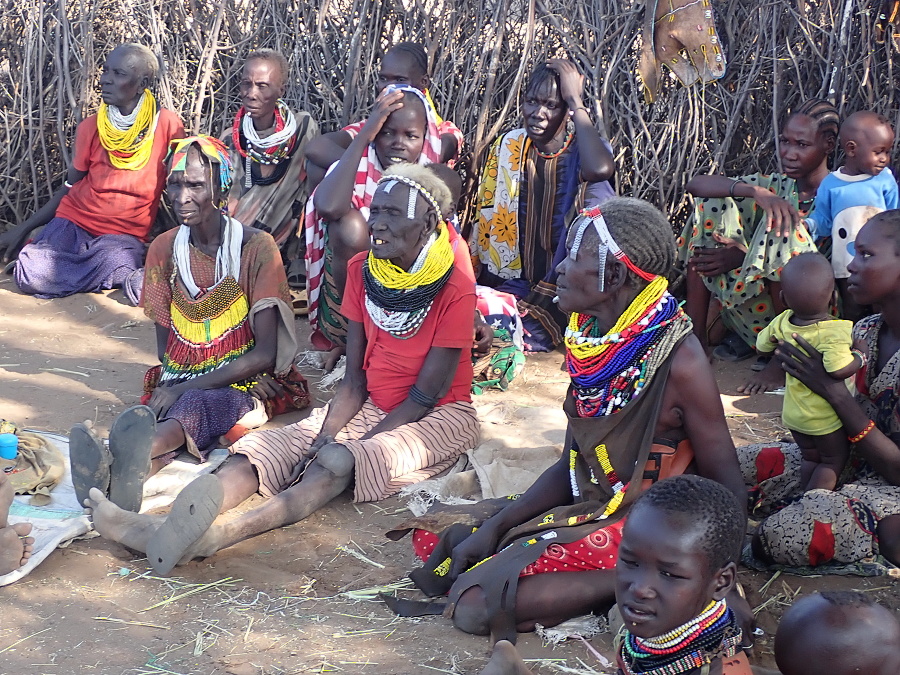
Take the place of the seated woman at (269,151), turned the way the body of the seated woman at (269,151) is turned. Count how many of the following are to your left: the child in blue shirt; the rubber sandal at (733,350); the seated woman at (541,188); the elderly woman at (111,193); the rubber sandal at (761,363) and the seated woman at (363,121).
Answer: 5

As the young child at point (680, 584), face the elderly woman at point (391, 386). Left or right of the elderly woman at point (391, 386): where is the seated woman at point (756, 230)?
right

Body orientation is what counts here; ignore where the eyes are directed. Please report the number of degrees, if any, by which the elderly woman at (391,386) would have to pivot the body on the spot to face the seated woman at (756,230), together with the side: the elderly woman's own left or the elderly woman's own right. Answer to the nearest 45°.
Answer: approximately 180°

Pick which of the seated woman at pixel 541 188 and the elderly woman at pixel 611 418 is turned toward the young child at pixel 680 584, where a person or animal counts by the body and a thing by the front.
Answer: the seated woman

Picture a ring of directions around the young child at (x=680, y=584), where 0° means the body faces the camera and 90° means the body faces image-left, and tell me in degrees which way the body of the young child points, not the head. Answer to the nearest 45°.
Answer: approximately 45°

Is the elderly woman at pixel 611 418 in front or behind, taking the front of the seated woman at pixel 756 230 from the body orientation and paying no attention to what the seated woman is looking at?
in front

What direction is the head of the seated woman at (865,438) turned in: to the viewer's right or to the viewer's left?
to the viewer's left

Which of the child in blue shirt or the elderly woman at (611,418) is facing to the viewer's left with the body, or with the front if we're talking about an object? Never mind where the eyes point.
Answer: the elderly woman

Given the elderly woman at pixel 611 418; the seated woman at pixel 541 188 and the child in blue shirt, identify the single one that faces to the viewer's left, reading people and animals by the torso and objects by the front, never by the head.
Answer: the elderly woman

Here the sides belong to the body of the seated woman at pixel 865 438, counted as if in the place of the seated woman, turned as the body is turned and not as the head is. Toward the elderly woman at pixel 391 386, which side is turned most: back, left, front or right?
front

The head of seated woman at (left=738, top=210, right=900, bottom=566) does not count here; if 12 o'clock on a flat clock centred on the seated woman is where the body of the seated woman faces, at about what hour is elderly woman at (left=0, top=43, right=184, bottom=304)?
The elderly woman is roughly at 1 o'clock from the seated woman.

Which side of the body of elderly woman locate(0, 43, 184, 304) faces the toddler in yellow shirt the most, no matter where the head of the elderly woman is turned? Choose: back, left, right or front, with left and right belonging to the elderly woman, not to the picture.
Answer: left

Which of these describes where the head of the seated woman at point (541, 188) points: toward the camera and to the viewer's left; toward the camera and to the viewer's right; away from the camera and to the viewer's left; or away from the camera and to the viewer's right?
toward the camera and to the viewer's left

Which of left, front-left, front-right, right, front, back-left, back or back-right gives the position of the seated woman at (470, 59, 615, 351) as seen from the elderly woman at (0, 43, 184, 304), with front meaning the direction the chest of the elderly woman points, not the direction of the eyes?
left

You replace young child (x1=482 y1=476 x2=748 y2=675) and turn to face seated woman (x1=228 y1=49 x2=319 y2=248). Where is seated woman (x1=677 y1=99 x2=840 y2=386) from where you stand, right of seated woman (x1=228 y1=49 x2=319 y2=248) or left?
right

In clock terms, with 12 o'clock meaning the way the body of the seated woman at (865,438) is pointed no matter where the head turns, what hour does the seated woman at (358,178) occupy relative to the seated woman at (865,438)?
the seated woman at (358,178) is roughly at 1 o'clock from the seated woman at (865,438).

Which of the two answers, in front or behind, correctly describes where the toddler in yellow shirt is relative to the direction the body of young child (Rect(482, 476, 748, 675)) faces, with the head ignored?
behind
